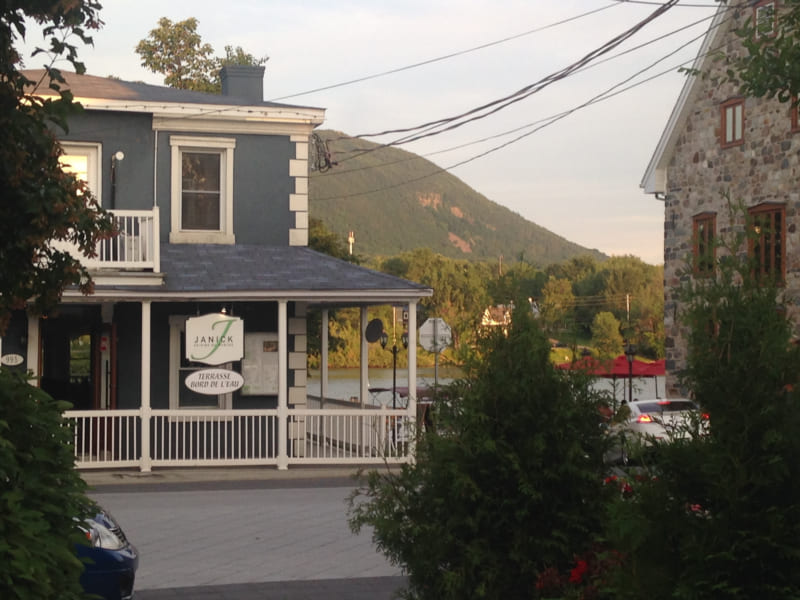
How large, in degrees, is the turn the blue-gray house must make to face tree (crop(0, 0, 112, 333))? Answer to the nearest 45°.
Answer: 0° — it already faces it

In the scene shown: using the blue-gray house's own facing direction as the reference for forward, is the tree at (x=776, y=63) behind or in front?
in front

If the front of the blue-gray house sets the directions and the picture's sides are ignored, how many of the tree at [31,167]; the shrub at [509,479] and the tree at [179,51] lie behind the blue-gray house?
1

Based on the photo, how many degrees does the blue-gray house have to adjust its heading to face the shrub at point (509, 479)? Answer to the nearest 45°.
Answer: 0° — it already faces it

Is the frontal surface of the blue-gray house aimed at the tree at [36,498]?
yes

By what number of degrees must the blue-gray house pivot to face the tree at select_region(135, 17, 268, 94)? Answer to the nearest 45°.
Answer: approximately 180°

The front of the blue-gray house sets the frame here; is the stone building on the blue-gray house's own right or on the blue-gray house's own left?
on the blue-gray house's own left

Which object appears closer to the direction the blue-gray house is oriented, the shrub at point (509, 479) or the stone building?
the shrub

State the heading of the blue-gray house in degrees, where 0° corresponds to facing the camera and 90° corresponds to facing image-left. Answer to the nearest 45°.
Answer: approximately 0°
